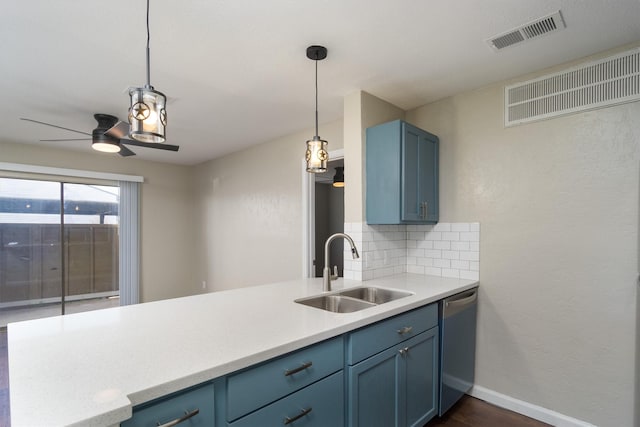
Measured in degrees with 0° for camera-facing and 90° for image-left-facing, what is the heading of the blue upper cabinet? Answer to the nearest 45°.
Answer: approximately 315°

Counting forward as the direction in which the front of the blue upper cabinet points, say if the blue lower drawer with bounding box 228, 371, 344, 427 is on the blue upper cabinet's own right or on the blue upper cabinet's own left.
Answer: on the blue upper cabinet's own right

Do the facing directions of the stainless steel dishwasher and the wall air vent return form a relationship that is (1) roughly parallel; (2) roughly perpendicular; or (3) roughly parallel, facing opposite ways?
roughly perpendicular

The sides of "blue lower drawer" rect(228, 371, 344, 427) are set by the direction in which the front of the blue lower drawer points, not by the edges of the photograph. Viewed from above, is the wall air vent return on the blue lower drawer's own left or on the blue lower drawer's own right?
on the blue lower drawer's own left

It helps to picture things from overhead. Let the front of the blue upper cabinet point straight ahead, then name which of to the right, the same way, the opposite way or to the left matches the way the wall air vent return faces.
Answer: to the right

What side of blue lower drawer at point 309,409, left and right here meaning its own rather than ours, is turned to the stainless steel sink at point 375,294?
left

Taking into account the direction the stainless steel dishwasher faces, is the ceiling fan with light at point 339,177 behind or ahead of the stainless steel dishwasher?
behind
